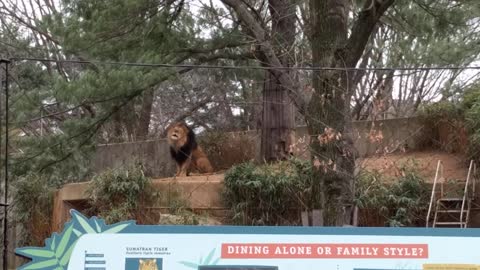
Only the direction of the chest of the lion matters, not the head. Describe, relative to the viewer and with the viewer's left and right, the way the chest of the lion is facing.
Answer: facing the viewer and to the left of the viewer

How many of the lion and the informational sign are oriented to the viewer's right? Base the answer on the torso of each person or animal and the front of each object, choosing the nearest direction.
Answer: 0

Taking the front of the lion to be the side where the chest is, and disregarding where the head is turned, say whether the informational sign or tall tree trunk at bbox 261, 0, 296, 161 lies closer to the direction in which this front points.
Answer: the informational sign

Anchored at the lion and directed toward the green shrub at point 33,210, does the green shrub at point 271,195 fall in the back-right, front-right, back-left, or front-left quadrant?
back-left

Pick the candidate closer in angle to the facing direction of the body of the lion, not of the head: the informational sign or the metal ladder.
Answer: the informational sign

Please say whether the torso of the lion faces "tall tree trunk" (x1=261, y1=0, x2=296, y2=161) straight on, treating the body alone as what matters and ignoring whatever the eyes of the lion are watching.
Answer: no

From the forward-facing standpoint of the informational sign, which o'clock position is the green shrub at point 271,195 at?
The green shrub is roughly at 6 o'clock from the informational sign.

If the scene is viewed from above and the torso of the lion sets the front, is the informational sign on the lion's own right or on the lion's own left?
on the lion's own left

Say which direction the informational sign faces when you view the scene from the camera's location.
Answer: facing the viewer

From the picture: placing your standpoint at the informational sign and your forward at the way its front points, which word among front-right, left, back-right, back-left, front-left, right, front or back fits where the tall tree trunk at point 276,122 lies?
back

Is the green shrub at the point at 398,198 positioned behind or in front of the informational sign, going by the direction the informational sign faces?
behind

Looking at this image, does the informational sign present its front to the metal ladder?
no

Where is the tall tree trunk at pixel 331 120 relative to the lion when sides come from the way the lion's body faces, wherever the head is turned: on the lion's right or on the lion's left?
on the lion's left

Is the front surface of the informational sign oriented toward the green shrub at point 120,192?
no
